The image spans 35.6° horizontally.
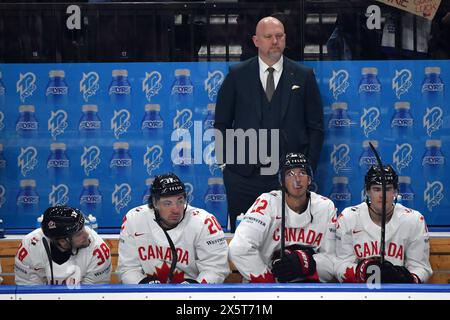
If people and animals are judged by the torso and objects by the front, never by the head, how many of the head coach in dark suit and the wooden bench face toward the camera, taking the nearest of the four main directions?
2

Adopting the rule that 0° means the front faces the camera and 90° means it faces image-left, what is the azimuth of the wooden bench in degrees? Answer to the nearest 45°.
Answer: approximately 0°

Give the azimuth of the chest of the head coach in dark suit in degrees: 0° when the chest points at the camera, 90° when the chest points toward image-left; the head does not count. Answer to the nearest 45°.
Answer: approximately 0°
